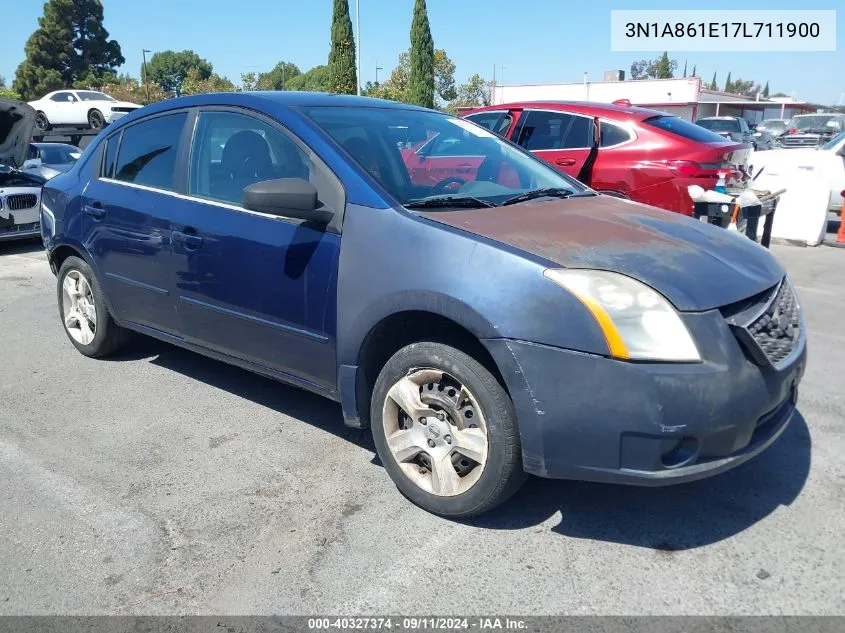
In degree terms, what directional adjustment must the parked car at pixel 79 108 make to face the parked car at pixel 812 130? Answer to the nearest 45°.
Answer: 0° — it already faces it

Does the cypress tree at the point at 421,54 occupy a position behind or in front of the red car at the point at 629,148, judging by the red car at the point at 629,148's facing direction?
in front

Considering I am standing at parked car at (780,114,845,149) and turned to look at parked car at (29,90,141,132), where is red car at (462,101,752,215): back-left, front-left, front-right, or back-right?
front-left

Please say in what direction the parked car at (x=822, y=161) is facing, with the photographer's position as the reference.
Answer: facing to the left of the viewer

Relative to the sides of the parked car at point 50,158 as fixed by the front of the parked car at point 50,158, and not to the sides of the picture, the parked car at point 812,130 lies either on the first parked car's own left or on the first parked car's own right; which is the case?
on the first parked car's own left

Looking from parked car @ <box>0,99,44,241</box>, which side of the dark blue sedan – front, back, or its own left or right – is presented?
back

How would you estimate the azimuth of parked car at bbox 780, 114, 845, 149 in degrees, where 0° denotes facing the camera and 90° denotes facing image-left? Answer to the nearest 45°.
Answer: approximately 45°

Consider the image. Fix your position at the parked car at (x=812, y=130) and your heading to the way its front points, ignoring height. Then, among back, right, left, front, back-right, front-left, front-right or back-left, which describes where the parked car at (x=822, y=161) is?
front-left

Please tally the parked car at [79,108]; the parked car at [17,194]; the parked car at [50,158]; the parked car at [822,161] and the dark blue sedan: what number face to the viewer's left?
1

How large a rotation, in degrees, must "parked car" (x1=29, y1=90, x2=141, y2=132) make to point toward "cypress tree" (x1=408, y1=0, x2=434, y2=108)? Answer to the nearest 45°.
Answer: approximately 45° to its left

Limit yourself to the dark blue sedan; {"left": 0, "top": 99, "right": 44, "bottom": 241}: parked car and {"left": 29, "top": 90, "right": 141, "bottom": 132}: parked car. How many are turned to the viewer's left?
0

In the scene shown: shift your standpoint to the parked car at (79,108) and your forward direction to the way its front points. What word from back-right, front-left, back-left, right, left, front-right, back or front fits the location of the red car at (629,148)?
front-right

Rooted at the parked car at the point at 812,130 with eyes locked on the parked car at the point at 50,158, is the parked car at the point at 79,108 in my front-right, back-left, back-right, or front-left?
front-right

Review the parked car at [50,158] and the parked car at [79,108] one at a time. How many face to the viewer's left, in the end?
0

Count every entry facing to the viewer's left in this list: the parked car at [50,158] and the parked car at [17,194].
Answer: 0

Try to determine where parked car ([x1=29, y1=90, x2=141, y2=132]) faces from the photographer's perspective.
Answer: facing the viewer and to the right of the viewer

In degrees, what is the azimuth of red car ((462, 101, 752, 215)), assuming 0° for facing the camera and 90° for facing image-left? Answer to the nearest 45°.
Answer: approximately 135°

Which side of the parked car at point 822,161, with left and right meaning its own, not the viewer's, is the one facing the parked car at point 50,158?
front

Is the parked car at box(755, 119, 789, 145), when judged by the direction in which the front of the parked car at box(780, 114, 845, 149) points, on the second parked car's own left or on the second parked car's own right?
on the second parked car's own right
